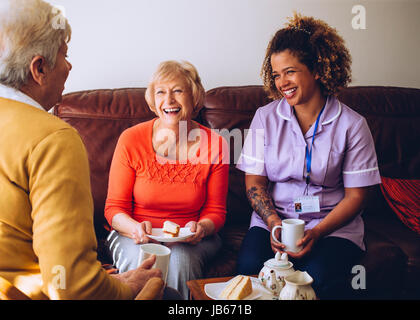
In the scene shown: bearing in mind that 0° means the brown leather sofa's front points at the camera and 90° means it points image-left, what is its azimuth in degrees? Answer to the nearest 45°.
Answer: approximately 0°

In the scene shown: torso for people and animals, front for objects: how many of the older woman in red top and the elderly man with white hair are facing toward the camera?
1

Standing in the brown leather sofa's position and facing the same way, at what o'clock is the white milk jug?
The white milk jug is roughly at 12 o'clock from the brown leather sofa.

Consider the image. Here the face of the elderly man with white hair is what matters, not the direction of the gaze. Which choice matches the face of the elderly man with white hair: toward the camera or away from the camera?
away from the camera

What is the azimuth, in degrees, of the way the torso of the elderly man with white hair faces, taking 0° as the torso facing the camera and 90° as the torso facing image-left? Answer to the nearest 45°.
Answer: approximately 225°

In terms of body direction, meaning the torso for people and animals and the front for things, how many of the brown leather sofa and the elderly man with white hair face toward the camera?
1

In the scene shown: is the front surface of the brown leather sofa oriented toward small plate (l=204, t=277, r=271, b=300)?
yes
